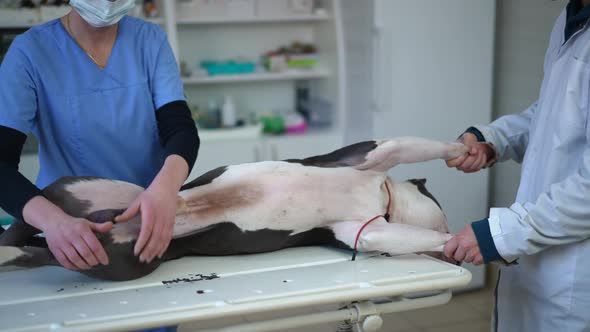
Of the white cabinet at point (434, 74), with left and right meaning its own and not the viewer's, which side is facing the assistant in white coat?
front

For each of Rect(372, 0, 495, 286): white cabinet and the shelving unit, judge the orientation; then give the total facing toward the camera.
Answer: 2

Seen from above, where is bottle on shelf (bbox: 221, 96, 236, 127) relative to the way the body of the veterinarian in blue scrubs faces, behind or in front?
behind

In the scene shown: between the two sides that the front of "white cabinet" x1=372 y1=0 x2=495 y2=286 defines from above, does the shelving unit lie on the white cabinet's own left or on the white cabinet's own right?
on the white cabinet's own right
